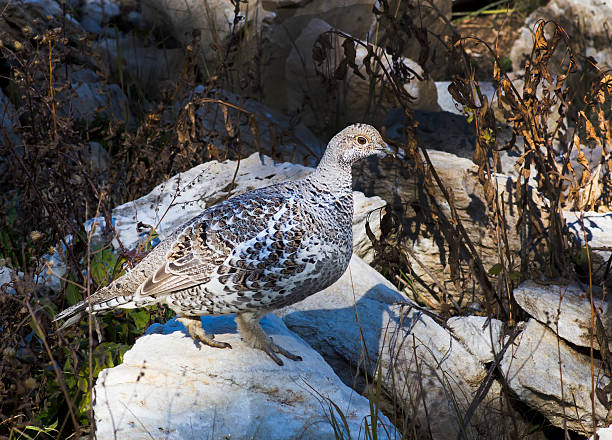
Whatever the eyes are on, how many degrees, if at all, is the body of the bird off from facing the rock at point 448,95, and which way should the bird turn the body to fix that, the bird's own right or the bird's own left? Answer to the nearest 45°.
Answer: approximately 45° to the bird's own left

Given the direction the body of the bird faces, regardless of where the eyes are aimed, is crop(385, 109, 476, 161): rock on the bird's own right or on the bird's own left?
on the bird's own left

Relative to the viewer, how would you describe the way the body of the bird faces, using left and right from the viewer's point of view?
facing to the right of the viewer

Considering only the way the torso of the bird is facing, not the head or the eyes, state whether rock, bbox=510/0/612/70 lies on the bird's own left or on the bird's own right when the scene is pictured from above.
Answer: on the bird's own left

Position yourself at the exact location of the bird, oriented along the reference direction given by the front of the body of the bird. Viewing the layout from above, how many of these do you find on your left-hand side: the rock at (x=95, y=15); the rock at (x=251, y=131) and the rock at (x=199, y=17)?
3

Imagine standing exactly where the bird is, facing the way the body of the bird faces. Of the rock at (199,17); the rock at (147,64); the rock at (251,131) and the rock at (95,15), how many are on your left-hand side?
4

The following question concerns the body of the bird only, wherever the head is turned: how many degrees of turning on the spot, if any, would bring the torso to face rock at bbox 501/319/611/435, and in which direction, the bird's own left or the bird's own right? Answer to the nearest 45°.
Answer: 0° — it already faces it

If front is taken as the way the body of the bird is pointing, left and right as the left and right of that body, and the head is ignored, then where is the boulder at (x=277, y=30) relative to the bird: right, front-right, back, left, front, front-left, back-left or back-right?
left

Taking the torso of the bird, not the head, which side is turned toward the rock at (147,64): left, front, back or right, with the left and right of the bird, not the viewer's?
left

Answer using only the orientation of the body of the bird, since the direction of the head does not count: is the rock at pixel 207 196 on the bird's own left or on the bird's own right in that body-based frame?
on the bird's own left

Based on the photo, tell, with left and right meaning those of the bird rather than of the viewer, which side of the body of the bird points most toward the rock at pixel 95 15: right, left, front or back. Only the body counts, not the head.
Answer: left

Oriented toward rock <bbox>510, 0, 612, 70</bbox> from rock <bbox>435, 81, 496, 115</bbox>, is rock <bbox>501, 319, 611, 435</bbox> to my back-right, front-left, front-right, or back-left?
back-right

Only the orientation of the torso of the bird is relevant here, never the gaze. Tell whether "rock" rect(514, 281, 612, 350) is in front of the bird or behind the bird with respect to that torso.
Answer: in front

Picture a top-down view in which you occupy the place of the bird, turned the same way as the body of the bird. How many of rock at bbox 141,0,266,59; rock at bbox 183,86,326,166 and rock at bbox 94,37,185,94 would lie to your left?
3
